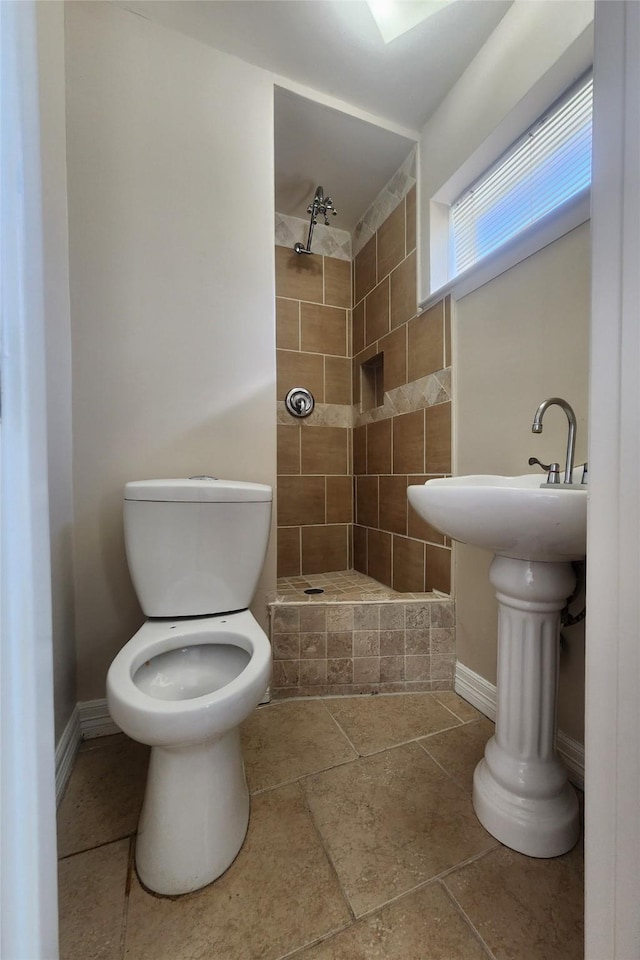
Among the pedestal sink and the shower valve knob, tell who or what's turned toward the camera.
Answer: the shower valve knob

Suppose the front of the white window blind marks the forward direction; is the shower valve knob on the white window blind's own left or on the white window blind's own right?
on the white window blind's own right

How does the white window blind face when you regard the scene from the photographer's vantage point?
facing the viewer and to the left of the viewer

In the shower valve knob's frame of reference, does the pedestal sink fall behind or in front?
in front

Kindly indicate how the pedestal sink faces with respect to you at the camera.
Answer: facing to the left of the viewer

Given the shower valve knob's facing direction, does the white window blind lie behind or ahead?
ahead

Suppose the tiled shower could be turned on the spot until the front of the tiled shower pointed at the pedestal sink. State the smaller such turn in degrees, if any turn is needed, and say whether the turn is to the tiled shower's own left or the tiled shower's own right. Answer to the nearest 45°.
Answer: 0° — it already faces it

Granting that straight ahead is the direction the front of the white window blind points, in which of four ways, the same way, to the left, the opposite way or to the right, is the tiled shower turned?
to the left

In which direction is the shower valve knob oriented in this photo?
toward the camera

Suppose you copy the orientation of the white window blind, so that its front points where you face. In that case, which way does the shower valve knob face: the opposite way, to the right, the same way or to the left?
to the left

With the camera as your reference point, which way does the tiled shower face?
facing the viewer

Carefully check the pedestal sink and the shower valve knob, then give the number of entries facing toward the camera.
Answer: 1

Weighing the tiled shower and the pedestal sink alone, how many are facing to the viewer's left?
1
